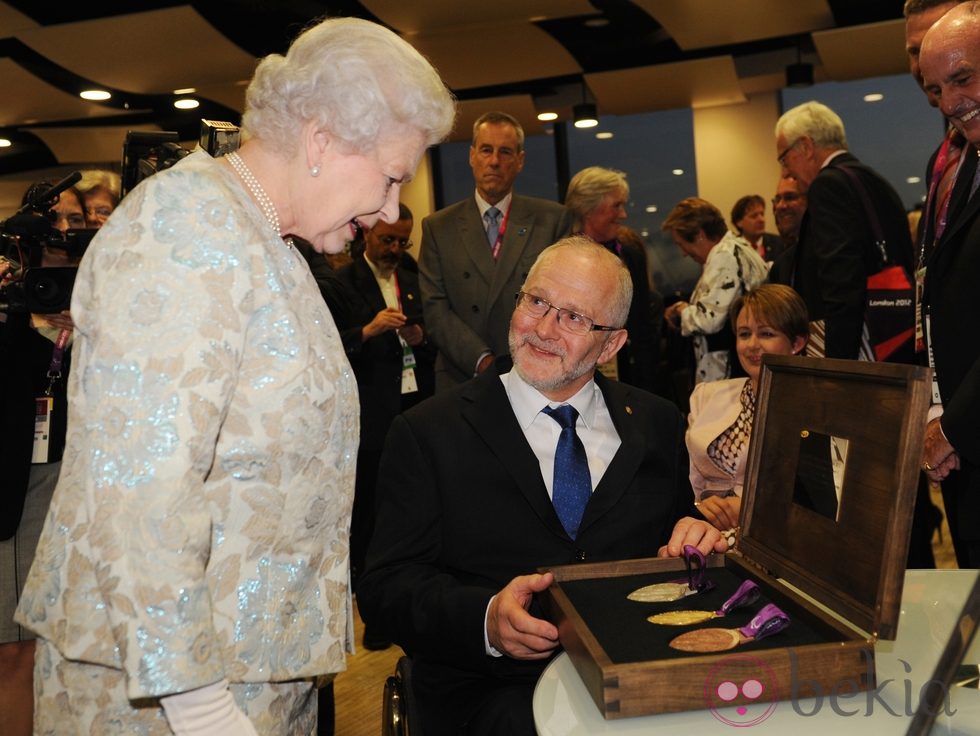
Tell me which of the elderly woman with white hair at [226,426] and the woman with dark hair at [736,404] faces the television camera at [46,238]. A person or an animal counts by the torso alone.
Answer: the woman with dark hair

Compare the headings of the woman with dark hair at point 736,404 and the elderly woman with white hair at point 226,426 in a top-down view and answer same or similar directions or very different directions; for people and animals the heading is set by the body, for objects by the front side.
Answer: very different directions

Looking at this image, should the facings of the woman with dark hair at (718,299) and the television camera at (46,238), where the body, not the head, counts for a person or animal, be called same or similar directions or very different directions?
very different directions

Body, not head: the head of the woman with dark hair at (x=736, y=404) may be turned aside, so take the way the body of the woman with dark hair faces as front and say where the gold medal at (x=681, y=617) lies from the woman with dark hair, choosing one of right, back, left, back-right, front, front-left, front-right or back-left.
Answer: front-left

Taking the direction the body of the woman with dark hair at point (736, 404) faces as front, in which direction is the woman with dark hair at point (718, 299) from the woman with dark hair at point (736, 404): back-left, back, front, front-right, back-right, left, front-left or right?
back-right

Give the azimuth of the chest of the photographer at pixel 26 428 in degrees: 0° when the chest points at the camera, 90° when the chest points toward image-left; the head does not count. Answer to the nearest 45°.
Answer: approximately 315°

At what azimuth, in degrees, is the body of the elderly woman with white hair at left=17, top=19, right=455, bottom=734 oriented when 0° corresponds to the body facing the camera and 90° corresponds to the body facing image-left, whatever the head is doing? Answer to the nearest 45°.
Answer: approximately 270°

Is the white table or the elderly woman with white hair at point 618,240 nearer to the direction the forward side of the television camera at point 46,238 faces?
the white table

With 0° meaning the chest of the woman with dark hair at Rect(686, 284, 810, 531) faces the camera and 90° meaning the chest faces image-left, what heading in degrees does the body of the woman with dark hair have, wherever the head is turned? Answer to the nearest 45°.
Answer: approximately 45°

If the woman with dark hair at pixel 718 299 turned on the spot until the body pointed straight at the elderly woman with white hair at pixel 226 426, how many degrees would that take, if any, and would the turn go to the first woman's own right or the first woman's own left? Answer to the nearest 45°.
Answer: approximately 90° to the first woman's own left

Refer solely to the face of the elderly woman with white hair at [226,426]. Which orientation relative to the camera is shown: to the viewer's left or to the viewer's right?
to the viewer's right

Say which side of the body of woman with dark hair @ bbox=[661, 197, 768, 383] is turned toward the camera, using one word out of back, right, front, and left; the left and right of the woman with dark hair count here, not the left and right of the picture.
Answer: left

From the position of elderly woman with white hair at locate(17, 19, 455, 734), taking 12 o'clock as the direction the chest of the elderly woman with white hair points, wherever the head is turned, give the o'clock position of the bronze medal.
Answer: The bronze medal is roughly at 12 o'clock from the elderly woman with white hair.

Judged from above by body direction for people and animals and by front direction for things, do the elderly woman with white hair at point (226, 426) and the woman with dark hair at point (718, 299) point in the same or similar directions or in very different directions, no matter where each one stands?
very different directions

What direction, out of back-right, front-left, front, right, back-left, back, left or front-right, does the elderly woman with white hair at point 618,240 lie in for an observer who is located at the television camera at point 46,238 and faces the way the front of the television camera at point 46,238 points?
left
